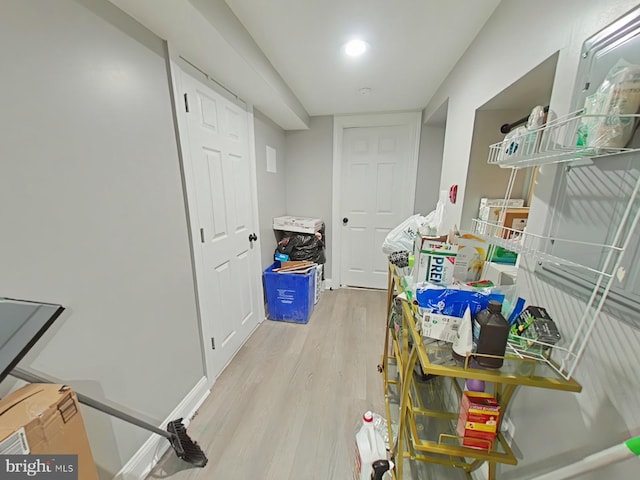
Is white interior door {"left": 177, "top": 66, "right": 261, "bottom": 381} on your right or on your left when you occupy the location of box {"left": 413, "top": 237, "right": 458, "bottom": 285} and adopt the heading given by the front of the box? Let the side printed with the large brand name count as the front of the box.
on your right

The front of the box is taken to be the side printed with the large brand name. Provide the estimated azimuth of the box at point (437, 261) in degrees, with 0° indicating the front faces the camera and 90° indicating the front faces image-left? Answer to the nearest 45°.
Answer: approximately 0°

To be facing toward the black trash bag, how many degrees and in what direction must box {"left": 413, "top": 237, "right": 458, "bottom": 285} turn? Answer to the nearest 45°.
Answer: approximately 135° to its right

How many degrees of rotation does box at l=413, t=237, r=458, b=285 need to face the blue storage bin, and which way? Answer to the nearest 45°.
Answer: approximately 135° to its right
